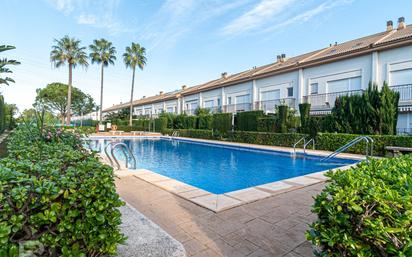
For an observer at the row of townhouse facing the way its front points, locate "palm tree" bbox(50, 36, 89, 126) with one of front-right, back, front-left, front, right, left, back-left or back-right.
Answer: front-right

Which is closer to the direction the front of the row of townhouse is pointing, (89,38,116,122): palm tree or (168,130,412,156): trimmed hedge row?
the trimmed hedge row

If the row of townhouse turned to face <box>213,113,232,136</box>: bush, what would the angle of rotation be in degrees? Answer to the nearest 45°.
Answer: approximately 45° to its right

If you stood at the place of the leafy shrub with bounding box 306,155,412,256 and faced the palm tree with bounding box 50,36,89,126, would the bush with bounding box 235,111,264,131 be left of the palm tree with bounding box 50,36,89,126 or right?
right

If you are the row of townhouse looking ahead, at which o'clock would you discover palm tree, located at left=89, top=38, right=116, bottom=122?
The palm tree is roughly at 2 o'clock from the row of townhouse.

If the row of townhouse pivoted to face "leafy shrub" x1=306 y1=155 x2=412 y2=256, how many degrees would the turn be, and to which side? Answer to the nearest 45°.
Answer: approximately 45° to its left

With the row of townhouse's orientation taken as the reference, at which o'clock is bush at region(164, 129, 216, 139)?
The bush is roughly at 2 o'clock from the row of townhouse.

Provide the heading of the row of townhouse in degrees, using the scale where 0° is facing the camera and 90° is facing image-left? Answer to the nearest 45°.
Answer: approximately 45°

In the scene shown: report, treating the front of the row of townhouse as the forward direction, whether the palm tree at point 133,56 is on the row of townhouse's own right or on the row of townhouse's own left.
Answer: on the row of townhouse's own right

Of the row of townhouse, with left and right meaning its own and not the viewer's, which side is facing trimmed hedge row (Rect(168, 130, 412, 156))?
front
